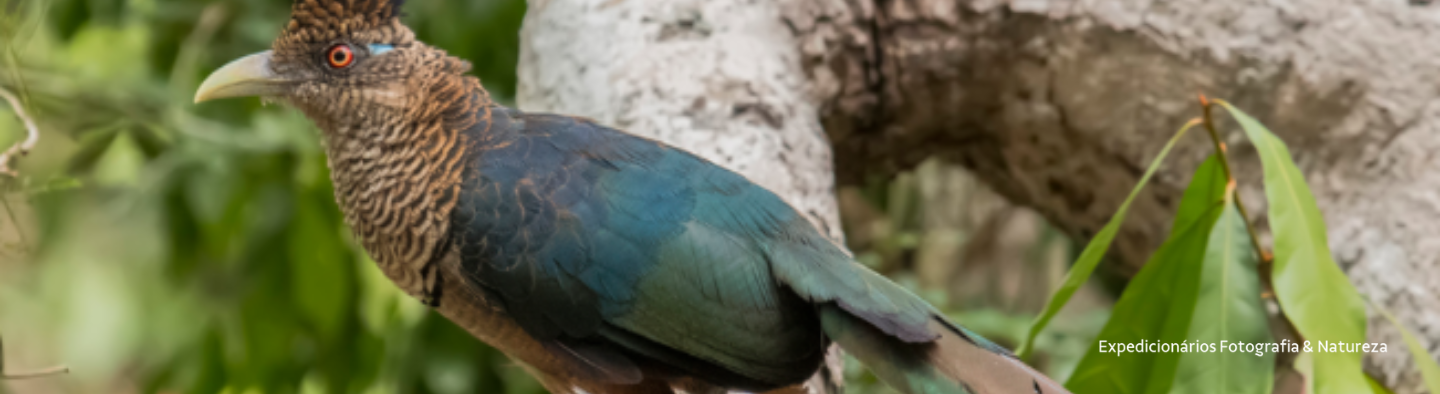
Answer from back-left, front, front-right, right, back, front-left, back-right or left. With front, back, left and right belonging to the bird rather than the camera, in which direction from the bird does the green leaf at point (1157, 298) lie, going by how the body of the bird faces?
back

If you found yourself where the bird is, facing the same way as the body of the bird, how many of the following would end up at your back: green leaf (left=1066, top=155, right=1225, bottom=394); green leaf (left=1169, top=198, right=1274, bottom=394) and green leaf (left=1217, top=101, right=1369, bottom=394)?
3

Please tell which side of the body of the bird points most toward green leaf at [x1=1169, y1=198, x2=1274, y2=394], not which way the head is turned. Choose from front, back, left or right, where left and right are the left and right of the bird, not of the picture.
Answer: back

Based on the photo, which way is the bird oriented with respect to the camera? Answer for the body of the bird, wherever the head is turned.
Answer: to the viewer's left

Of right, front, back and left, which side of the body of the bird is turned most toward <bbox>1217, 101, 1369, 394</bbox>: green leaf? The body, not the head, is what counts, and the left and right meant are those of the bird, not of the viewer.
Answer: back
